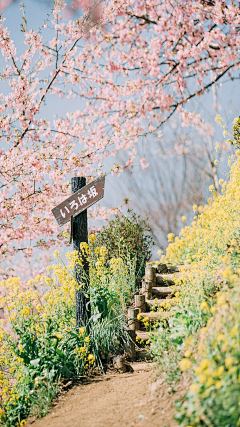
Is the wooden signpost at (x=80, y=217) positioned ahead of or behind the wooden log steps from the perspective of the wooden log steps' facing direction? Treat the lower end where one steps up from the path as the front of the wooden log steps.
ahead

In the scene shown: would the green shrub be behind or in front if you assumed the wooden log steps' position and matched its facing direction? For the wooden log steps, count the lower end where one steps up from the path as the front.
behind

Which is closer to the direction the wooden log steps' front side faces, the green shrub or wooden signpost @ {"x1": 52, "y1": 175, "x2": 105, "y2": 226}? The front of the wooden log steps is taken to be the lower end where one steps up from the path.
the wooden signpost

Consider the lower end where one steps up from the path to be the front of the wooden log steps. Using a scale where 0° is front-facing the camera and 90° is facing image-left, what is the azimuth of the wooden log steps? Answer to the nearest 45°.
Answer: approximately 0°

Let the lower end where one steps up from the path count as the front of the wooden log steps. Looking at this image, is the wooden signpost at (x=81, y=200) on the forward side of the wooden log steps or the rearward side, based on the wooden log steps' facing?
on the forward side

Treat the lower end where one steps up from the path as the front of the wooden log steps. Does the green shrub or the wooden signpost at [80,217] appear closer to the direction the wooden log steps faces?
the wooden signpost
